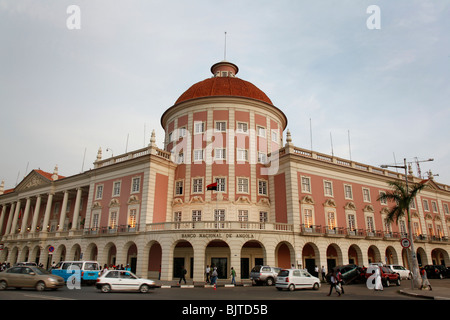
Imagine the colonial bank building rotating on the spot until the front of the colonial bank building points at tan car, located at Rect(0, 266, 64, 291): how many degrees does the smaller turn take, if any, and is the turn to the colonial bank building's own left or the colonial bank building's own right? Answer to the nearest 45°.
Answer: approximately 45° to the colonial bank building's own right

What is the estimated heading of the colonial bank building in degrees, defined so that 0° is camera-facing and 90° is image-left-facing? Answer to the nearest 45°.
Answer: approximately 0°

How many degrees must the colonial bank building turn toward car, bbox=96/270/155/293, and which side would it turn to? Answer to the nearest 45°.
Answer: approximately 45° to its right
